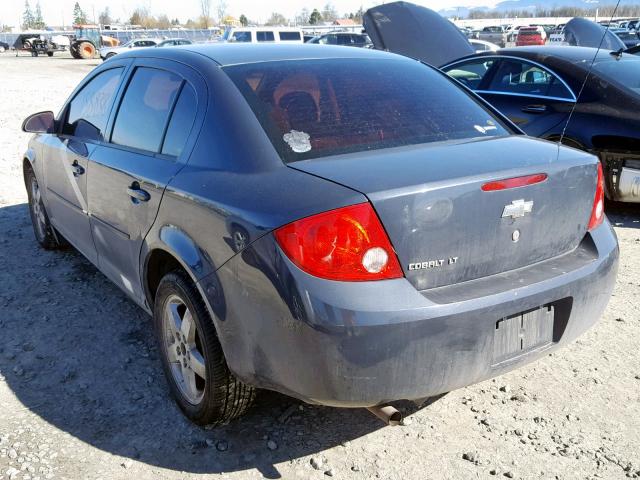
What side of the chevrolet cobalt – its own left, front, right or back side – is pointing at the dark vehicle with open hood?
right

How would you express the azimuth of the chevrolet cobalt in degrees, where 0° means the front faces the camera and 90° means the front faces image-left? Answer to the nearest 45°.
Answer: approximately 135°

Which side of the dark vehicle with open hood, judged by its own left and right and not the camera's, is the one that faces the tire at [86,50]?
front

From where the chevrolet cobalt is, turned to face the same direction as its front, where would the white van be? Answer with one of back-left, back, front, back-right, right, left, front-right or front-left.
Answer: front-right

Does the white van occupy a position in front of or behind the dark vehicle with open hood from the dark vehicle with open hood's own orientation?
in front

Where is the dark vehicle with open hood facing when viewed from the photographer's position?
facing away from the viewer and to the left of the viewer

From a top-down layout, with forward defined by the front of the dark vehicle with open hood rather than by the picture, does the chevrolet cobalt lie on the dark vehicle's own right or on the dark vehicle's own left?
on the dark vehicle's own left

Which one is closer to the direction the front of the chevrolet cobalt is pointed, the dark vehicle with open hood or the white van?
the white van

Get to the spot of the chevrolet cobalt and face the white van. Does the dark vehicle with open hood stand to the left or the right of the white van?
right
